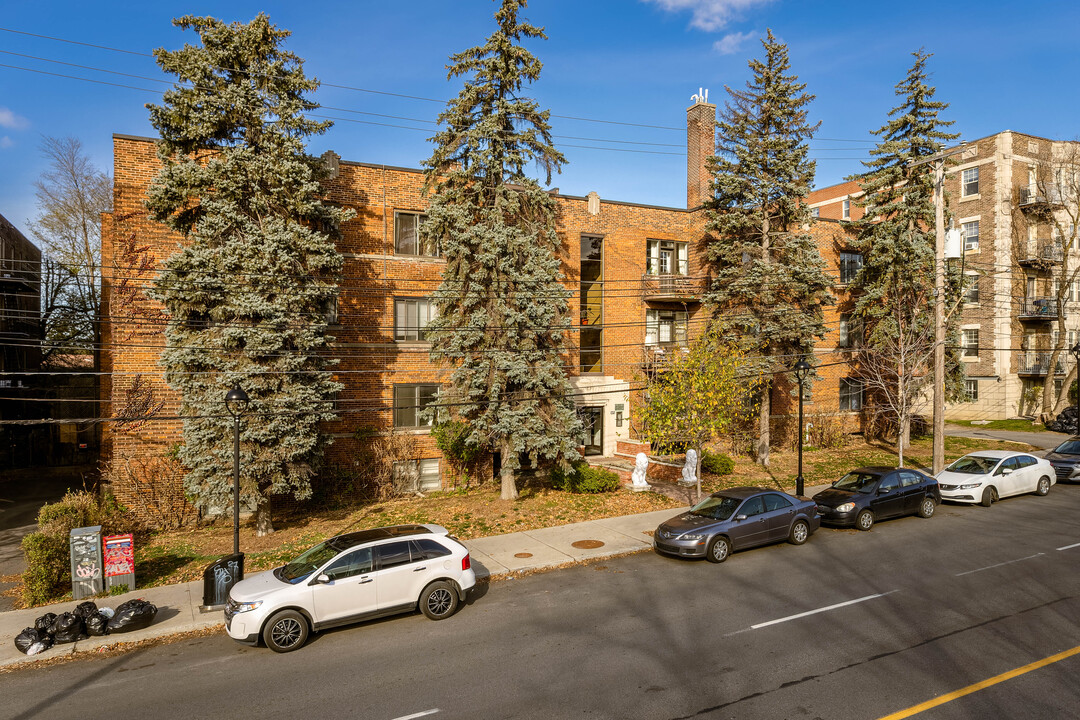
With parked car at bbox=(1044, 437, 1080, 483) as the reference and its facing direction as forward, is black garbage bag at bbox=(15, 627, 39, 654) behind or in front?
in front

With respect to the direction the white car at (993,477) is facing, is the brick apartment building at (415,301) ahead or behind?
ahead

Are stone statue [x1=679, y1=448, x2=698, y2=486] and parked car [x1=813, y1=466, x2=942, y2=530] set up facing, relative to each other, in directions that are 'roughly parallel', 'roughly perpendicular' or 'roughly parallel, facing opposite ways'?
roughly perpendicular

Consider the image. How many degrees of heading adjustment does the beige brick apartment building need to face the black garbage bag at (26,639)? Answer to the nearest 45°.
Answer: approximately 45° to its right

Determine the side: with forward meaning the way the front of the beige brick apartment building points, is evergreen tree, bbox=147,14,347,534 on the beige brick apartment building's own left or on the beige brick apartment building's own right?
on the beige brick apartment building's own right

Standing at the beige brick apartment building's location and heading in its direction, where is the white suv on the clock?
The white suv is roughly at 2 o'clock from the beige brick apartment building.

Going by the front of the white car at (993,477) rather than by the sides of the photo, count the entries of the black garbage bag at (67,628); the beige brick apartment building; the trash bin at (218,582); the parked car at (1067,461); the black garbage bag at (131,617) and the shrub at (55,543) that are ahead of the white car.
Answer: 4

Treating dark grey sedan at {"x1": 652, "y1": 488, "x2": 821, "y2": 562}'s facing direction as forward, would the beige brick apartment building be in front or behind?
behind

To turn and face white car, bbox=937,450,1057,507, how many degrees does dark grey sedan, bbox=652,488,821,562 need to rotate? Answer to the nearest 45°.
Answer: approximately 180°

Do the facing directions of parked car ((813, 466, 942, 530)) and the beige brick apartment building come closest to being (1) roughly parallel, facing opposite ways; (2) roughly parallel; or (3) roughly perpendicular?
roughly perpendicular

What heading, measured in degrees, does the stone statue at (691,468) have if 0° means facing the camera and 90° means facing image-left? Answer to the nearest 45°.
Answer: approximately 315°

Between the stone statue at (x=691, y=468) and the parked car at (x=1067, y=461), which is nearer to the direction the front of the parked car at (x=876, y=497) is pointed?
the stone statue

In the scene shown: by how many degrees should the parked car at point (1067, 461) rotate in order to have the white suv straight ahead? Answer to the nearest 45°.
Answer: approximately 45° to its left

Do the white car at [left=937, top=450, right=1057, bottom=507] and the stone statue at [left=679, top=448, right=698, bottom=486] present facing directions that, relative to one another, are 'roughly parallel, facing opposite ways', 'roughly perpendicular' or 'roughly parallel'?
roughly perpendicular
